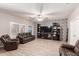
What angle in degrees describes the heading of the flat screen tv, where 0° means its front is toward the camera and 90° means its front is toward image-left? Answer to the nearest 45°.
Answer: approximately 0°

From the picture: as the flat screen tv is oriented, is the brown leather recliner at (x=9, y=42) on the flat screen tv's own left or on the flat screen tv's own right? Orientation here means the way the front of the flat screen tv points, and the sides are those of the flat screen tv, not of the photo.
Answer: on the flat screen tv's own right

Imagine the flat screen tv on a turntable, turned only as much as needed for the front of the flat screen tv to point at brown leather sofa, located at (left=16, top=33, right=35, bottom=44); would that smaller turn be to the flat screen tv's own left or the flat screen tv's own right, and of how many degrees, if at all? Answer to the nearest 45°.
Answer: approximately 90° to the flat screen tv's own right
